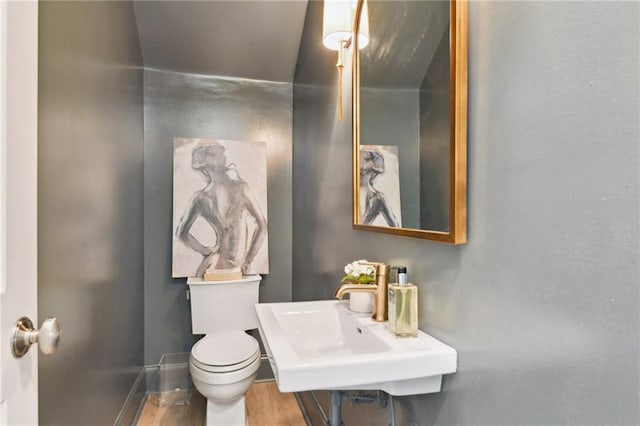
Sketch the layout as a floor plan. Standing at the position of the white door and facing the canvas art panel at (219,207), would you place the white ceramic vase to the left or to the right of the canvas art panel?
right

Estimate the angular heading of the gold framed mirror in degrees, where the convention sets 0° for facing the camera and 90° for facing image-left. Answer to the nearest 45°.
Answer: approximately 45°

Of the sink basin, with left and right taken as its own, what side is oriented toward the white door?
front

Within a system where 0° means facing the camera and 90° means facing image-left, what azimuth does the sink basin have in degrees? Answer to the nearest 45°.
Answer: approximately 45°

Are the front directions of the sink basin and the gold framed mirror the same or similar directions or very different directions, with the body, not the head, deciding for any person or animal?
same or similar directions

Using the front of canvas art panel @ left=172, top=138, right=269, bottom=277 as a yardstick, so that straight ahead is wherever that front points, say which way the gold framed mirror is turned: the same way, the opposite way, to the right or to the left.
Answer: to the right

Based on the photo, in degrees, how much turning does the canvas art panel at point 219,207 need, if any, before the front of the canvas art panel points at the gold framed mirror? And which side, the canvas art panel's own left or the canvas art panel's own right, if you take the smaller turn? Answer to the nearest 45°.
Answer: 0° — it already faces it

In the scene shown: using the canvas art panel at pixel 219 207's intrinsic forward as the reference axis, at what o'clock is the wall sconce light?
The wall sconce light is roughly at 11 o'clock from the canvas art panel.

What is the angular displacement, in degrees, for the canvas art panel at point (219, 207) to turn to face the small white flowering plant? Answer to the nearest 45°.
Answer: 0° — it already faces it

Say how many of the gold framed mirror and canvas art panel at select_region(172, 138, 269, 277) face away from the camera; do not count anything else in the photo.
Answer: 0

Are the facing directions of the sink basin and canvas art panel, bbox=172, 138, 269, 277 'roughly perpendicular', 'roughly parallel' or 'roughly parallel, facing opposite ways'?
roughly perpendicular

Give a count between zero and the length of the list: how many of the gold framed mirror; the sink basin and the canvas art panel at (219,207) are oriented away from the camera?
0

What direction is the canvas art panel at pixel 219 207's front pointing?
toward the camera

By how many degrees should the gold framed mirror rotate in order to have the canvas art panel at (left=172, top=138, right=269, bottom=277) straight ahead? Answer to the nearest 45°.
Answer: approximately 90° to its right
